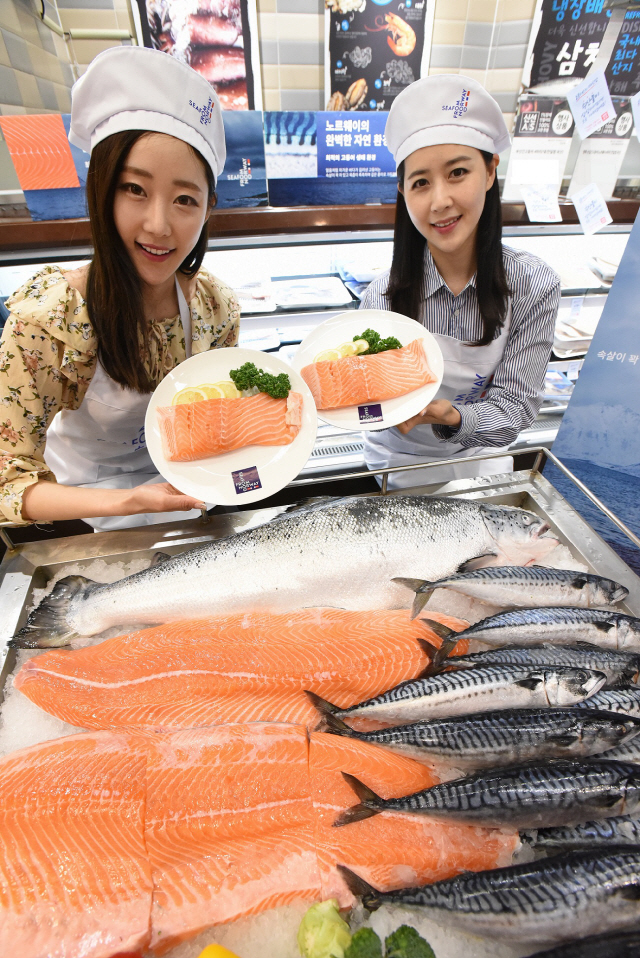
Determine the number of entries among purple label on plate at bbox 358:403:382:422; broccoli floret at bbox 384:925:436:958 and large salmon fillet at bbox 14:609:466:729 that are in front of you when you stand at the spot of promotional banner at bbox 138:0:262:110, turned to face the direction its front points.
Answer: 3

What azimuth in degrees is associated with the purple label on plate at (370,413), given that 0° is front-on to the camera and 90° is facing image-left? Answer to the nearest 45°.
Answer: approximately 0°

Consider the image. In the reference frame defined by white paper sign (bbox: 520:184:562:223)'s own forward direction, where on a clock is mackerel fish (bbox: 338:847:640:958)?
The mackerel fish is roughly at 12 o'clock from the white paper sign.

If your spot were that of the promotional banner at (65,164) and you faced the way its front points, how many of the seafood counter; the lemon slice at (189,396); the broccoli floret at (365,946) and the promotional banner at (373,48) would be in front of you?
3

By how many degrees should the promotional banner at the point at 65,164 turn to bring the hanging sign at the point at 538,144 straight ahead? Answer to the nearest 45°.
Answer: approximately 90° to its left

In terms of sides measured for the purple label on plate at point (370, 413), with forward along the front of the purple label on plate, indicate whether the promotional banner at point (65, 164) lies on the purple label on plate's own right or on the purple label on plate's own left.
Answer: on the purple label on plate's own right

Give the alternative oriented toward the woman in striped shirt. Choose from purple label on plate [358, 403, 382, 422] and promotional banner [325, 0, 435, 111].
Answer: the promotional banner
